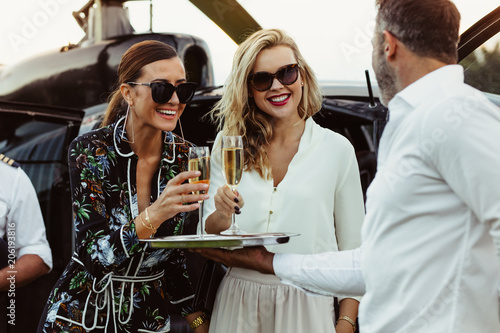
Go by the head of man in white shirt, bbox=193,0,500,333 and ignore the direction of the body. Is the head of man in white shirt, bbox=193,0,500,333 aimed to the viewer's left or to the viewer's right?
to the viewer's left

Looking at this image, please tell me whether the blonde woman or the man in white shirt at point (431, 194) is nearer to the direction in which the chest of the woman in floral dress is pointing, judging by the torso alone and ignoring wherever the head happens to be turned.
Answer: the man in white shirt

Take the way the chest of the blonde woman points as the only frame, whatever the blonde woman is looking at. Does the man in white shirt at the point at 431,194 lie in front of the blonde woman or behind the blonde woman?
in front

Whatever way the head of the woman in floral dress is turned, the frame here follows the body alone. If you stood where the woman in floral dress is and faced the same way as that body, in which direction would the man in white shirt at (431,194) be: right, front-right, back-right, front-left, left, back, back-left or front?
front

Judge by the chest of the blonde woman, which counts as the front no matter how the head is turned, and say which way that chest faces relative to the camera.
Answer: toward the camera

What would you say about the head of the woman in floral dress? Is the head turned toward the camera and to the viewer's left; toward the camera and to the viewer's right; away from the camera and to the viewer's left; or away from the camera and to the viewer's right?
toward the camera and to the viewer's right

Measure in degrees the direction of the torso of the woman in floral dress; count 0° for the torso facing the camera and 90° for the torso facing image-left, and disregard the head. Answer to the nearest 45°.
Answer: approximately 315°

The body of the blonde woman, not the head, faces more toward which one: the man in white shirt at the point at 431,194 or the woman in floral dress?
the man in white shirt

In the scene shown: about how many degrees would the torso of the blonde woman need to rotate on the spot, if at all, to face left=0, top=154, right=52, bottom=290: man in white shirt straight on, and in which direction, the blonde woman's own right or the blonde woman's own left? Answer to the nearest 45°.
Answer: approximately 135° to the blonde woman's own right
